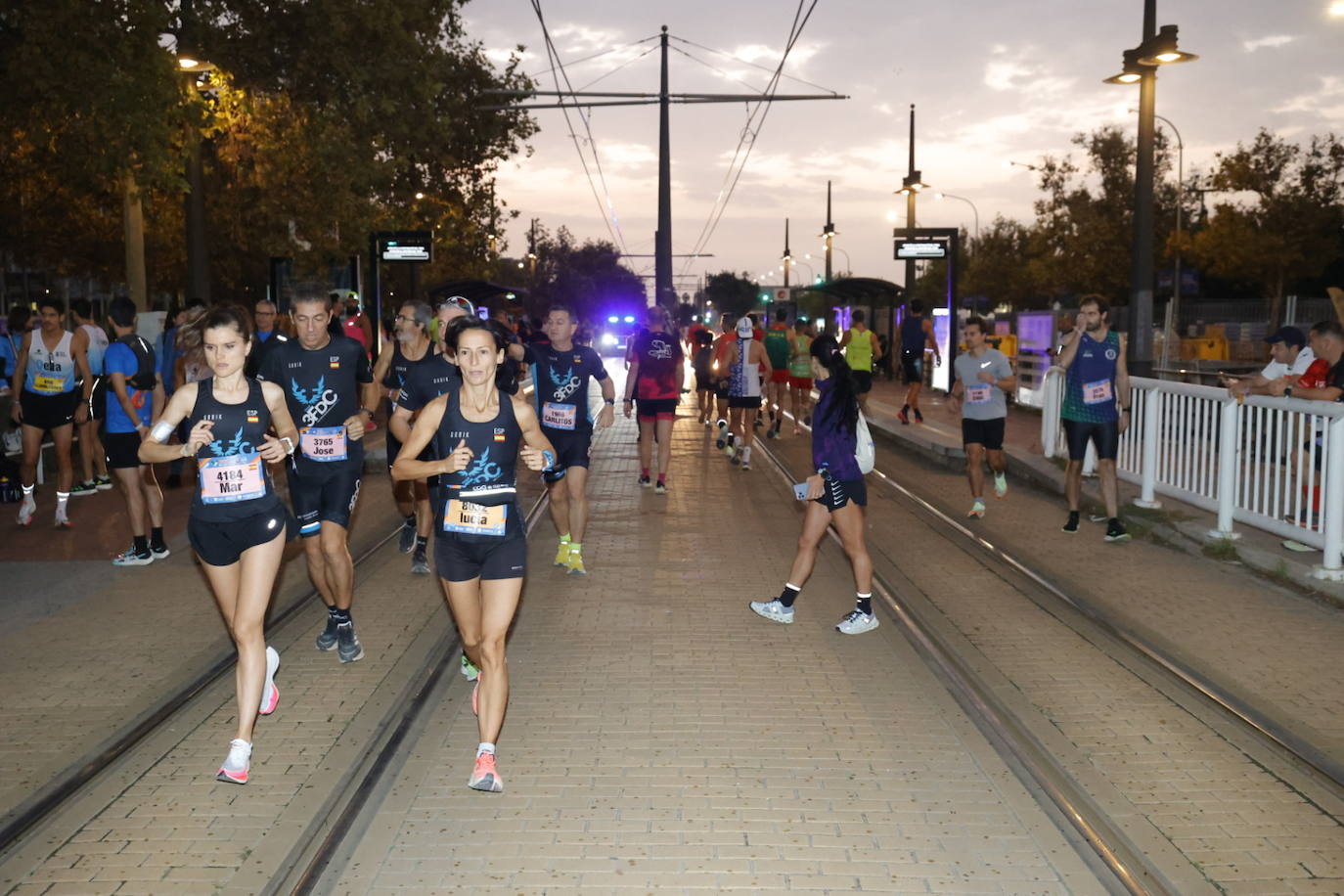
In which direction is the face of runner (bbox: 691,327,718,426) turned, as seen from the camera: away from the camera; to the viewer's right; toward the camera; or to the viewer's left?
away from the camera

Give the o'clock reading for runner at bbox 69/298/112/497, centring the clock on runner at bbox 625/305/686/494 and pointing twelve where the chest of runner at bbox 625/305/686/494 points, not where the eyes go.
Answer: runner at bbox 69/298/112/497 is roughly at 9 o'clock from runner at bbox 625/305/686/494.

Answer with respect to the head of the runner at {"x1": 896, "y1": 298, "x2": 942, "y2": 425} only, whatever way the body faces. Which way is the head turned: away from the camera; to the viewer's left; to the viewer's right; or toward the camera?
away from the camera

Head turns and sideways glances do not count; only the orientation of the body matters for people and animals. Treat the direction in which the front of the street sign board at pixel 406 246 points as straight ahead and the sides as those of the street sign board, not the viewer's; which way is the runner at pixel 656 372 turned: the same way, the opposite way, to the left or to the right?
the opposite way

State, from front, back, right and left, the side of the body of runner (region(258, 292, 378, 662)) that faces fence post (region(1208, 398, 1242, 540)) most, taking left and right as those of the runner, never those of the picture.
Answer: left

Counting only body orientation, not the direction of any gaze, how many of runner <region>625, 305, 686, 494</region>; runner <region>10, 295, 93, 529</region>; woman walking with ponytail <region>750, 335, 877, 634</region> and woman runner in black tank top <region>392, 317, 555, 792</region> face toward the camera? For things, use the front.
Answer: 2

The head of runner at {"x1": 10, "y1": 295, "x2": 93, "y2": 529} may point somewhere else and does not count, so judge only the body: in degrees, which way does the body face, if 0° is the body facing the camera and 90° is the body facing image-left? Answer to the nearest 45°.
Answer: approximately 0°

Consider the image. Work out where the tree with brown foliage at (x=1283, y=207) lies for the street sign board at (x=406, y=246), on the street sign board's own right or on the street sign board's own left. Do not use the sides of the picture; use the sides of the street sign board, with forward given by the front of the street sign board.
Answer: on the street sign board's own left

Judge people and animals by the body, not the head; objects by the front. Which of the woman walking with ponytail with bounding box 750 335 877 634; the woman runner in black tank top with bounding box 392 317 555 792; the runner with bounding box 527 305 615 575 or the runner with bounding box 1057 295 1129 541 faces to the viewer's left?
the woman walking with ponytail

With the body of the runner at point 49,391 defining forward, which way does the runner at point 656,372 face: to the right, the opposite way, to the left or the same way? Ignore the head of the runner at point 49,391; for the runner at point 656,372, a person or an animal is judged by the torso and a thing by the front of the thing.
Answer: the opposite way

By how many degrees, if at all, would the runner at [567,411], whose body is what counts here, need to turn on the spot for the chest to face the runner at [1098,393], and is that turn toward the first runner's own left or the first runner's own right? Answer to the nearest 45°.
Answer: approximately 90° to the first runner's own left
